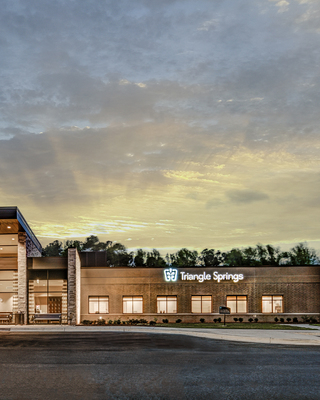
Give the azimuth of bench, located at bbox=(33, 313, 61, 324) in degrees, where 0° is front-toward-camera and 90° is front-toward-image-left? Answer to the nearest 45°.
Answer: approximately 0°

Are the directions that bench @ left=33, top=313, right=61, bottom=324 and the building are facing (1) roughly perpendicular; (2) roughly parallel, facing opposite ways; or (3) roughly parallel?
roughly parallel

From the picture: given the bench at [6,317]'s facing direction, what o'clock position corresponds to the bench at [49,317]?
the bench at [49,317] is roughly at 10 o'clock from the bench at [6,317].

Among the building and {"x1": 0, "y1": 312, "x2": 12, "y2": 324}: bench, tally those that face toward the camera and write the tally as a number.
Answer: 2

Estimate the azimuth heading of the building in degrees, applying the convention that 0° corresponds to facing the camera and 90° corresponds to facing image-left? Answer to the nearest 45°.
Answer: approximately 0°

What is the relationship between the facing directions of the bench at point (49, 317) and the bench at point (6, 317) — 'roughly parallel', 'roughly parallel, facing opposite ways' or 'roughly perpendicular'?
roughly parallel

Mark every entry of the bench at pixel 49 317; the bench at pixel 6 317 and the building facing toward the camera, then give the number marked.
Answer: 3

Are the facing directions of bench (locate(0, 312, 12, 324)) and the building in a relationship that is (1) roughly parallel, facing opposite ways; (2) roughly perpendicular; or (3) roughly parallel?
roughly parallel

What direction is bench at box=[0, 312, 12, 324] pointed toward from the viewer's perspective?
toward the camera

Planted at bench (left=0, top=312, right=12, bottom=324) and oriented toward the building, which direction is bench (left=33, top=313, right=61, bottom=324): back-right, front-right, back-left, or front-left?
front-right

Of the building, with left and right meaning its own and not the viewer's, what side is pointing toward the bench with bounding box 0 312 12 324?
right
